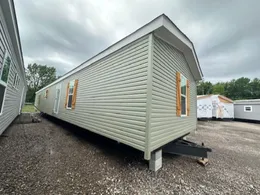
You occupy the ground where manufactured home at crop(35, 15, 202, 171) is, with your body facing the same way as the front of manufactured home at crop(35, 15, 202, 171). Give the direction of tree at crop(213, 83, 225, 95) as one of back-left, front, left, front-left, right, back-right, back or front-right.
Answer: back

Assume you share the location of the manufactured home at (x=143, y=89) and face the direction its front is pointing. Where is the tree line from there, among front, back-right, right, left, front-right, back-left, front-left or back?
back

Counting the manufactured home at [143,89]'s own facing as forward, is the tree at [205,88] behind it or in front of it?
behind

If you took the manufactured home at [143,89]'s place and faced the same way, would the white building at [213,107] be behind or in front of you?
behind
